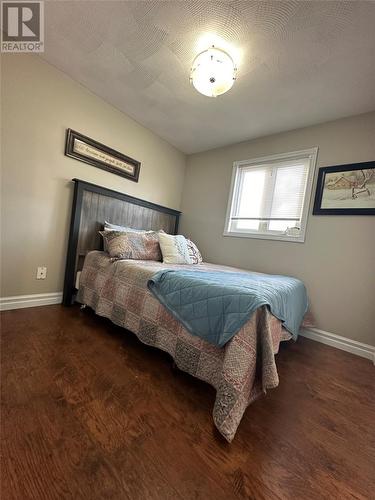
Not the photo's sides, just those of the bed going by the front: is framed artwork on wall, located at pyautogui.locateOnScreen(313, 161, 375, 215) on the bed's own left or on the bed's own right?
on the bed's own left

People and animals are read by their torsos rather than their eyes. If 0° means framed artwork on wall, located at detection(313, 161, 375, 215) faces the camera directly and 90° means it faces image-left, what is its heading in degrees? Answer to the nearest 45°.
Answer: approximately 45°

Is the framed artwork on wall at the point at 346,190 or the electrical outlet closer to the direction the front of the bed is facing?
the framed artwork on wall

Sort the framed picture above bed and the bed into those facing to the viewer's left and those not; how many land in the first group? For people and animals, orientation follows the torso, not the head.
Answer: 0

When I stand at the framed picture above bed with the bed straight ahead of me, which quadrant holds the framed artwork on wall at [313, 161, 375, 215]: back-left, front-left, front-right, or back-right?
front-left

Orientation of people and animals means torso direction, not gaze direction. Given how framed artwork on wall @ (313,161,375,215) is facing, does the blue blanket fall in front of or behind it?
in front

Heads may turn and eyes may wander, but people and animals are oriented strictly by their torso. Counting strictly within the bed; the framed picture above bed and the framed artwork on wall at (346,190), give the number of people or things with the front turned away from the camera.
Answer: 0

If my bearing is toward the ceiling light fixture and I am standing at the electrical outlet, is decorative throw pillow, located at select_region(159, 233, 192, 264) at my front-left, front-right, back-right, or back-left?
front-left

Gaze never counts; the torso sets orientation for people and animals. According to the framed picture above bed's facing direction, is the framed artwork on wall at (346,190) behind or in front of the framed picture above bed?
in front

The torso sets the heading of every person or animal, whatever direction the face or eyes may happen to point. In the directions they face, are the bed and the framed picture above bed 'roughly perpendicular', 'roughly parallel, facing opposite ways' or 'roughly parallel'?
roughly parallel
